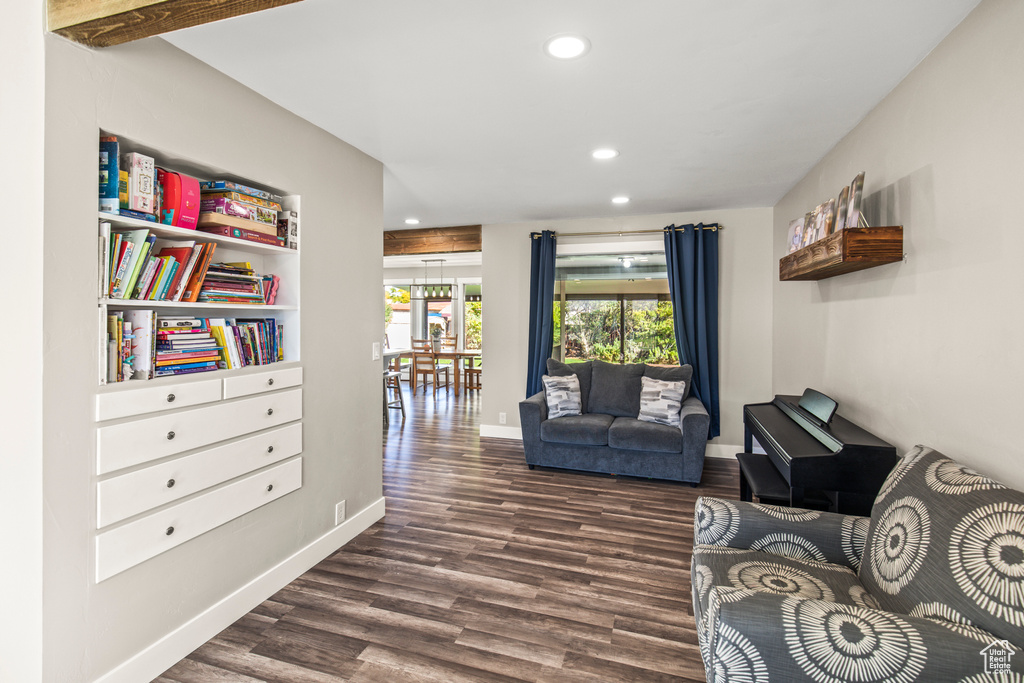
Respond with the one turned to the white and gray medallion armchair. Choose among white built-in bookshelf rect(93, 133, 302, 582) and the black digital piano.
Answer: the white built-in bookshelf

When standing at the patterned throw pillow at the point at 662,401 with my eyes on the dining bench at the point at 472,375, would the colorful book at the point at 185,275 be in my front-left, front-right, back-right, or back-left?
back-left

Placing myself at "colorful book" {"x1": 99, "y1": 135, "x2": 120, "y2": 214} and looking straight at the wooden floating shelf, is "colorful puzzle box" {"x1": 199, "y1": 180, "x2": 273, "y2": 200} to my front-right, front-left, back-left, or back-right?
front-left

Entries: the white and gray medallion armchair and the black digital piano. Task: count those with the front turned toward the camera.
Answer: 0

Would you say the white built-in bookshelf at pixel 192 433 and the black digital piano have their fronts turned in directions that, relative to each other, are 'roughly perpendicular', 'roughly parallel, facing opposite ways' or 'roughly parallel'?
roughly parallel, facing opposite ways

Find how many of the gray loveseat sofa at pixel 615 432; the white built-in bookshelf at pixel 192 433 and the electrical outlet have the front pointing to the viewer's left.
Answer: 0

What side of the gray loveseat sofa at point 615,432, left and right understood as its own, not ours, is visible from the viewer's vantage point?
front

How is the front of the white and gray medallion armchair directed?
to the viewer's left

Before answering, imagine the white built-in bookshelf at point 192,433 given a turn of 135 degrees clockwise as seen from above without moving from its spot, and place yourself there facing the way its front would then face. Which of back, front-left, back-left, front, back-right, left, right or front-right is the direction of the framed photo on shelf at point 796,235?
back

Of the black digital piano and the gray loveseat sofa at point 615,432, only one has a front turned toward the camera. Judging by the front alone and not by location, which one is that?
the gray loveseat sofa

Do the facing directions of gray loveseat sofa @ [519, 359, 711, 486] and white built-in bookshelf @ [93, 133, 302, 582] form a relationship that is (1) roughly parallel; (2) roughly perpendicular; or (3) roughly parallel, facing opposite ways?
roughly perpendicular

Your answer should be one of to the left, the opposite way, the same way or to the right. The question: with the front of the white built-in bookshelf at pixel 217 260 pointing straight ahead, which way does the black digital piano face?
the opposite way

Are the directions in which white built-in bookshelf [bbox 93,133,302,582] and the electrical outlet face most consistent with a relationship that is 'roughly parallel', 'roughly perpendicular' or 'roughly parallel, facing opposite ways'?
roughly parallel

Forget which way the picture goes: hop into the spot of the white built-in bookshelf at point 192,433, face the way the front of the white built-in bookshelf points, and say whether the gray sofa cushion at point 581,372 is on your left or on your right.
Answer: on your left

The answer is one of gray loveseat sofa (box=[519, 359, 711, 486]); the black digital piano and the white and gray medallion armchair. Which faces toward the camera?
the gray loveseat sofa

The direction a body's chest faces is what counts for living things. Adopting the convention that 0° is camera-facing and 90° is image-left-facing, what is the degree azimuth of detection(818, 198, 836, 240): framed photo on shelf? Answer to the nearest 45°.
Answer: approximately 45°

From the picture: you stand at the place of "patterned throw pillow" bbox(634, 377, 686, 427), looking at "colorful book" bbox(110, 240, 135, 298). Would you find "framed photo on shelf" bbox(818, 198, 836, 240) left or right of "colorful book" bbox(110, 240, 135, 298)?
left
